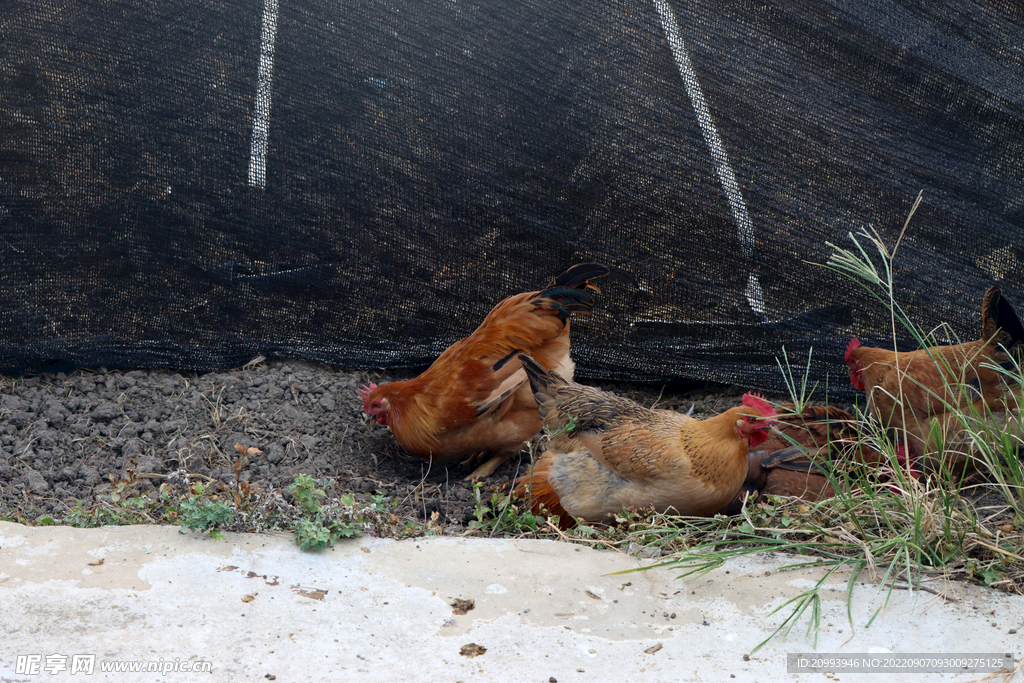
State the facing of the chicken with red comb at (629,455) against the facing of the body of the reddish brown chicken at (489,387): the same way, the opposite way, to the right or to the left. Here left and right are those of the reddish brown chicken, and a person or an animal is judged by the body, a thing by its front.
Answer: the opposite way

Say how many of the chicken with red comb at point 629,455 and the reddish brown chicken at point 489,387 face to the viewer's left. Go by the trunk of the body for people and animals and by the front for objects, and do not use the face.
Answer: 1

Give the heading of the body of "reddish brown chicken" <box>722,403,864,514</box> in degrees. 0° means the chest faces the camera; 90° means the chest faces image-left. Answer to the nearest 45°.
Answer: approximately 270°

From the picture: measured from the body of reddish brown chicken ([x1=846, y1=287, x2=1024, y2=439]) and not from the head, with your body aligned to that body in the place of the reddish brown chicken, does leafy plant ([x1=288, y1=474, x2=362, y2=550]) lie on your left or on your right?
on your left

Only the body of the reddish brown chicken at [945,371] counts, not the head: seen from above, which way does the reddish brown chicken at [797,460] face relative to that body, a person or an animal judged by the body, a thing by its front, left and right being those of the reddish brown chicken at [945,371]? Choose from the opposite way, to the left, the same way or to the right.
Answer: the opposite way

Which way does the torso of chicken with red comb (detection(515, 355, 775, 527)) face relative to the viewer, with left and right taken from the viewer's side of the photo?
facing to the right of the viewer

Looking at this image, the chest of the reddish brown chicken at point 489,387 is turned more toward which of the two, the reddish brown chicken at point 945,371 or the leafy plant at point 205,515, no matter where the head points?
the leafy plant

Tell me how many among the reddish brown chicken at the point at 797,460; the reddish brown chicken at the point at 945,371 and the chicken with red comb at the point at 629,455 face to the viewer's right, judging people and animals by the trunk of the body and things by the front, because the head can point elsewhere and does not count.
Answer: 2

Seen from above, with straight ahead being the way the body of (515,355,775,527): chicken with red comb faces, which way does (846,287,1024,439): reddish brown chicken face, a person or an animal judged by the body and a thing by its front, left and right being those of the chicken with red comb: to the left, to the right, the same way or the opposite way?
the opposite way

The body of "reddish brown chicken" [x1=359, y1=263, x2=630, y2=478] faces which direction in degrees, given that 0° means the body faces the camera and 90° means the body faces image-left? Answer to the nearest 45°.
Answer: approximately 90°

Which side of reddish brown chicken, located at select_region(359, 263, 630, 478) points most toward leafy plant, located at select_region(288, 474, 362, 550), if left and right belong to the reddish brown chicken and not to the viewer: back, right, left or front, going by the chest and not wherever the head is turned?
left

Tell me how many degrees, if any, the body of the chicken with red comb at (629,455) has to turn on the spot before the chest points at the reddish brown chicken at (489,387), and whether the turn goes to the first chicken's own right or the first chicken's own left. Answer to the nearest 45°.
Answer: approximately 135° to the first chicken's own left

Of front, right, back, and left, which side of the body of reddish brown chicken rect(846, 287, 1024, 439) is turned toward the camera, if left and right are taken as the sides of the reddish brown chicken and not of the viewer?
left

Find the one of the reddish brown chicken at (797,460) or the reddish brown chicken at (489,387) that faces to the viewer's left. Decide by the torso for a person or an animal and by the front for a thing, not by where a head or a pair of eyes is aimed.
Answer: the reddish brown chicken at (489,387)
